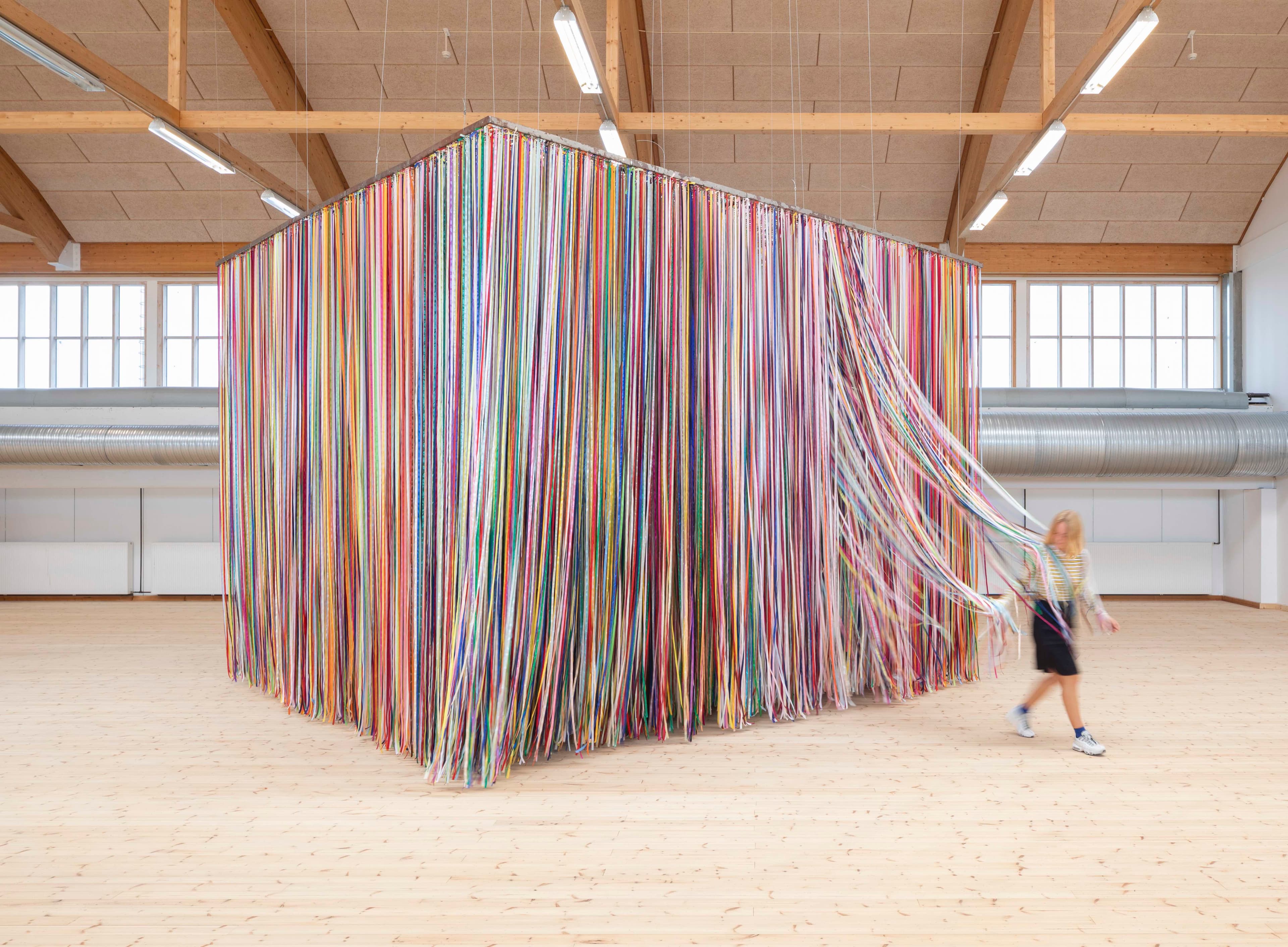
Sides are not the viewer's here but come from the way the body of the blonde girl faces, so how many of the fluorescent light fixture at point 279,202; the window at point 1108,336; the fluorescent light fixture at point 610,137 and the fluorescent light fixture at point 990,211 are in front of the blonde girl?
0

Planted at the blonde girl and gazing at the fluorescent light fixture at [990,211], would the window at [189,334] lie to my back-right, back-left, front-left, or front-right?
front-left

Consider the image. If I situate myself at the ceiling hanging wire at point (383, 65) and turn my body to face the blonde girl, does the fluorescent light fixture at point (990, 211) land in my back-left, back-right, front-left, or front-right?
front-left

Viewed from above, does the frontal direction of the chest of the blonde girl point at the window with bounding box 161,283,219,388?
no

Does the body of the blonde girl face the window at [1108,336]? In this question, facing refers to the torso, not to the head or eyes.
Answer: no

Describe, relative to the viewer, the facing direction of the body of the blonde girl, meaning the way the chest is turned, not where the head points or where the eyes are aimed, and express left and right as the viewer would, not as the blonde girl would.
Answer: facing the viewer and to the right of the viewer

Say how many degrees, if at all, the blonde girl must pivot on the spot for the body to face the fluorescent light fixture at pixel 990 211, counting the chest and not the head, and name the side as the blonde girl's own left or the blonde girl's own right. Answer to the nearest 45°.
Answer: approximately 135° to the blonde girl's own left

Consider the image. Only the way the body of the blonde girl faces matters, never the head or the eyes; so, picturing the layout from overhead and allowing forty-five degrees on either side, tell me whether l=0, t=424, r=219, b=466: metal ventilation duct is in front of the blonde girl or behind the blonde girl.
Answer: behind

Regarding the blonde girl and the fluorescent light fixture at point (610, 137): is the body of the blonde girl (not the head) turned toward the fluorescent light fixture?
no

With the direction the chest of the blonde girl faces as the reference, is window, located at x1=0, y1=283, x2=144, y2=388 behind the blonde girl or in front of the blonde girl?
behind

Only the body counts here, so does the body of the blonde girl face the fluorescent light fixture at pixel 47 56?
no

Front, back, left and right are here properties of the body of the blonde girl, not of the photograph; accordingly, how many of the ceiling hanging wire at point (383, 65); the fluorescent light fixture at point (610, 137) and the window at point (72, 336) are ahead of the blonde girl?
0
